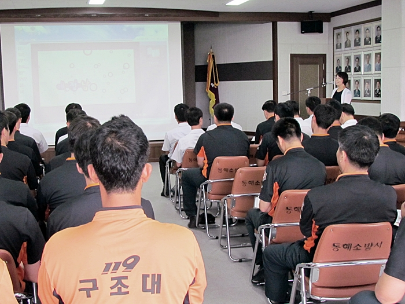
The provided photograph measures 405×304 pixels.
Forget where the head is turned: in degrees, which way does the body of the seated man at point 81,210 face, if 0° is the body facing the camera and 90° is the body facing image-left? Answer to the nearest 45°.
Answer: approximately 180°

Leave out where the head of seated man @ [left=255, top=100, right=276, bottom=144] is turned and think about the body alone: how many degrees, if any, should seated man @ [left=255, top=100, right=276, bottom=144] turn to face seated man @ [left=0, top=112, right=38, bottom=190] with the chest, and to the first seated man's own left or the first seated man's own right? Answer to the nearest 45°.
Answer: approximately 90° to the first seated man's own left

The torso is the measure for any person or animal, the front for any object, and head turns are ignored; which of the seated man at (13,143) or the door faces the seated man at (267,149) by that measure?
the door

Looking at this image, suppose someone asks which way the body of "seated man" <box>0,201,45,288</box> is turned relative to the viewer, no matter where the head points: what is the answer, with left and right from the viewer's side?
facing away from the viewer

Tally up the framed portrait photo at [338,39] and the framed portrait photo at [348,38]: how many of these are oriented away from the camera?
0

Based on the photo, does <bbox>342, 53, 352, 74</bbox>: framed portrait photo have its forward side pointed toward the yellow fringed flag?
no

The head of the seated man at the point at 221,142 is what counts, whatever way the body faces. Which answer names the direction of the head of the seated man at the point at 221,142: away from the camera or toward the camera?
away from the camera

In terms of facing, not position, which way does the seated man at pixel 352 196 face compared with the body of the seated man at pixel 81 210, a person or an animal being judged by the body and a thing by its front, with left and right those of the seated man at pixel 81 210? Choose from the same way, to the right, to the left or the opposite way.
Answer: the same way

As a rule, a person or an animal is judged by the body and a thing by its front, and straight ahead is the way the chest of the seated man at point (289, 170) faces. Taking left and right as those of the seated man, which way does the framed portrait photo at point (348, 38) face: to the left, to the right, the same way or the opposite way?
to the left

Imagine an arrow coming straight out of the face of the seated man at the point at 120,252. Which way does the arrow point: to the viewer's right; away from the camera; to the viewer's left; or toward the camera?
away from the camera

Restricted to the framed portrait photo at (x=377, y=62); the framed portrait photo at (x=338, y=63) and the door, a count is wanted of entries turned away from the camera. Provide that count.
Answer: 0

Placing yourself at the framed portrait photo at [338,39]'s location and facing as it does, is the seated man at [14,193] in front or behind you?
in front

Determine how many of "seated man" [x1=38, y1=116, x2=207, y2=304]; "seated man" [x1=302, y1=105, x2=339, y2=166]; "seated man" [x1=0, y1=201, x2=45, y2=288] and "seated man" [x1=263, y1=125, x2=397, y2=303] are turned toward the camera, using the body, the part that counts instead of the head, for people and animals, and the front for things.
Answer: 0

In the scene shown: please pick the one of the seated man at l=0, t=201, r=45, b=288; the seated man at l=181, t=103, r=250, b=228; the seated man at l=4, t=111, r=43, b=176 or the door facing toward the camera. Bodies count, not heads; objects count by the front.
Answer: the door

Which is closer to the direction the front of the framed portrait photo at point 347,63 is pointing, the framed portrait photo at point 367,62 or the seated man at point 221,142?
the seated man

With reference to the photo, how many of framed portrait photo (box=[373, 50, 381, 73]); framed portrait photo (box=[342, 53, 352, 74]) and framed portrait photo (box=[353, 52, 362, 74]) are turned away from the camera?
0

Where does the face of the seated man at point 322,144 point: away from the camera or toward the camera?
away from the camera

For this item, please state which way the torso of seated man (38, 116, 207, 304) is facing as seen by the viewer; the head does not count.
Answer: away from the camera
